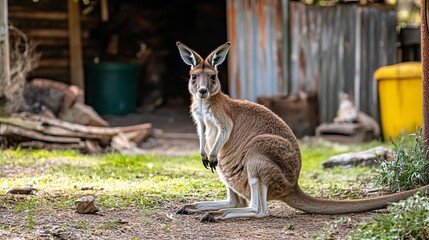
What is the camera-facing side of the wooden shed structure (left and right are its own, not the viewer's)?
front

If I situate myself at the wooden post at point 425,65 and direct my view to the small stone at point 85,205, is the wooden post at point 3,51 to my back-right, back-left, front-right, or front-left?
front-right

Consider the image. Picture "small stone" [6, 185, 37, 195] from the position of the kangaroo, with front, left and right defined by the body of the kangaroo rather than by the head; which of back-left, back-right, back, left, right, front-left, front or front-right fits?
front

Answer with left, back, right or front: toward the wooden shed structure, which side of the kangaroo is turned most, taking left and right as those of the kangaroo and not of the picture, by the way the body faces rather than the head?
right

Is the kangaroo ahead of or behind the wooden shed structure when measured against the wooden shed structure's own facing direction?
ahead

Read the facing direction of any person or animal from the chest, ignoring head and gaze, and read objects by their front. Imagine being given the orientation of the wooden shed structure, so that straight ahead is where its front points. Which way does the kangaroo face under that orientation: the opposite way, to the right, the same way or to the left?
to the right

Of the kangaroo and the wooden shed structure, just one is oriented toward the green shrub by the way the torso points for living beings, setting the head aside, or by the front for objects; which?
the wooden shed structure

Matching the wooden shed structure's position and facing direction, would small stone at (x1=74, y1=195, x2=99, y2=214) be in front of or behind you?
in front

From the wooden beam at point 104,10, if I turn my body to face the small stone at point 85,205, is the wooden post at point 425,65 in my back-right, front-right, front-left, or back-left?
front-left

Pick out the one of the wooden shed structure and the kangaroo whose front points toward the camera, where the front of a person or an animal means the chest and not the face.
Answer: the wooden shed structure

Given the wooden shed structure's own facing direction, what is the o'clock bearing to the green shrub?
The green shrub is roughly at 12 o'clock from the wooden shed structure.

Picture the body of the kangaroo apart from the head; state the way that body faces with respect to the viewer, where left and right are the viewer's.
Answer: facing to the left of the viewer

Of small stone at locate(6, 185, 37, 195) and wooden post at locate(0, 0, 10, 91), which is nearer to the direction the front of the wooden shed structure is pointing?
the small stone
